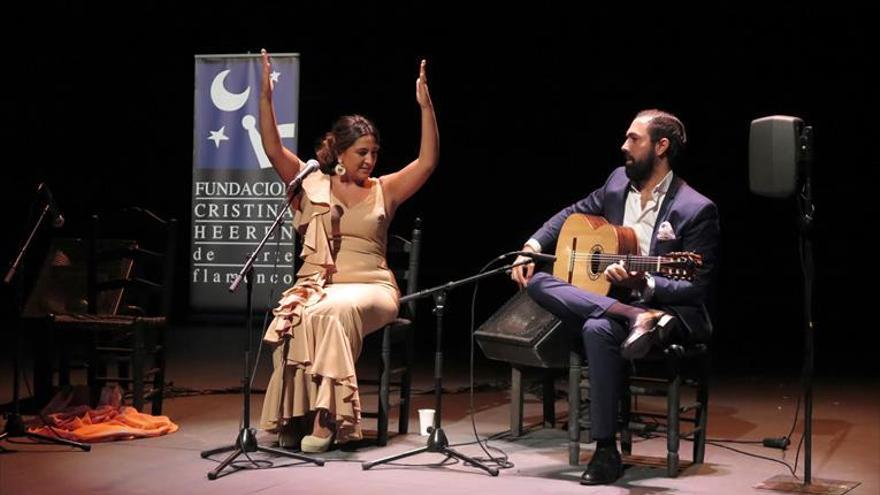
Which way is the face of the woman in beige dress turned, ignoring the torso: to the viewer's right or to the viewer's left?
to the viewer's right

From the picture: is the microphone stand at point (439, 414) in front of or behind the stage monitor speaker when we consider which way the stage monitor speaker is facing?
in front

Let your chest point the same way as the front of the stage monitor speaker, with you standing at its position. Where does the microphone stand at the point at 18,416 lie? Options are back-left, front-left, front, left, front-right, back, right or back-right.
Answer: front-right

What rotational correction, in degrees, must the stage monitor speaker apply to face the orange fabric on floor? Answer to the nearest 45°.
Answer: approximately 45° to its right

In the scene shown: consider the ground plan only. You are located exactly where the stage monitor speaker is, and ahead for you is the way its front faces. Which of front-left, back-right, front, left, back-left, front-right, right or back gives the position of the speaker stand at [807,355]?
left

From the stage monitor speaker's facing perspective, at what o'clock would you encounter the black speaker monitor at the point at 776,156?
The black speaker monitor is roughly at 9 o'clock from the stage monitor speaker.

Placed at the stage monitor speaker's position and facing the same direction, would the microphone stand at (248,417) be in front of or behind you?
in front

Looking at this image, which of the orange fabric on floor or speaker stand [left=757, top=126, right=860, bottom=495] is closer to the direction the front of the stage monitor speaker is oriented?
the orange fabric on floor

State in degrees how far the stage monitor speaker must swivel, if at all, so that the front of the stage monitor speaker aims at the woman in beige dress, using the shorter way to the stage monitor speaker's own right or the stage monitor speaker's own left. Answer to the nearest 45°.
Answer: approximately 45° to the stage monitor speaker's own right

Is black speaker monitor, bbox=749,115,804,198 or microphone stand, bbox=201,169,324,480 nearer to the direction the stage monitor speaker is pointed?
the microphone stand

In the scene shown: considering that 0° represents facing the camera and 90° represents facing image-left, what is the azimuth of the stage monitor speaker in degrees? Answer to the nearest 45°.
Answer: approximately 45°

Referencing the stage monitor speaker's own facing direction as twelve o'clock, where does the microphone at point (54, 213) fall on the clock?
The microphone is roughly at 1 o'clock from the stage monitor speaker.
